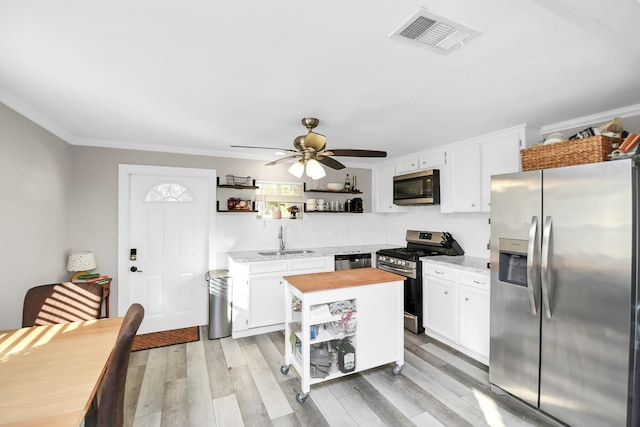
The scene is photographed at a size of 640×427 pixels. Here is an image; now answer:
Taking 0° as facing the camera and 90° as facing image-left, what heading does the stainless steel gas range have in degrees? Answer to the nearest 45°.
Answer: approximately 45°

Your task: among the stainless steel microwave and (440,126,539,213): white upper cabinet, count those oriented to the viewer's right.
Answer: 0

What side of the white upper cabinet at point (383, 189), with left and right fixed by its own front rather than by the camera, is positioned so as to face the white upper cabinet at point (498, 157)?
left

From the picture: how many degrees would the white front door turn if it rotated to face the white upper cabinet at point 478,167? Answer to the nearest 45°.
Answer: approximately 45° to its left

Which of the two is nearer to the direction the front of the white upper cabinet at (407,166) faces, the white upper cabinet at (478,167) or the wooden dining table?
the wooden dining table

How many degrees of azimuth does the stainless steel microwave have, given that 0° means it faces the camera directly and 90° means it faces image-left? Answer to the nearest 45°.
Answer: approximately 45°

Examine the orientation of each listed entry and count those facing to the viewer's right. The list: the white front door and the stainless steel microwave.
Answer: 0

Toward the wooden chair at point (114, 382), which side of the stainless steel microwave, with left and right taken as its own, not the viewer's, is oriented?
front
